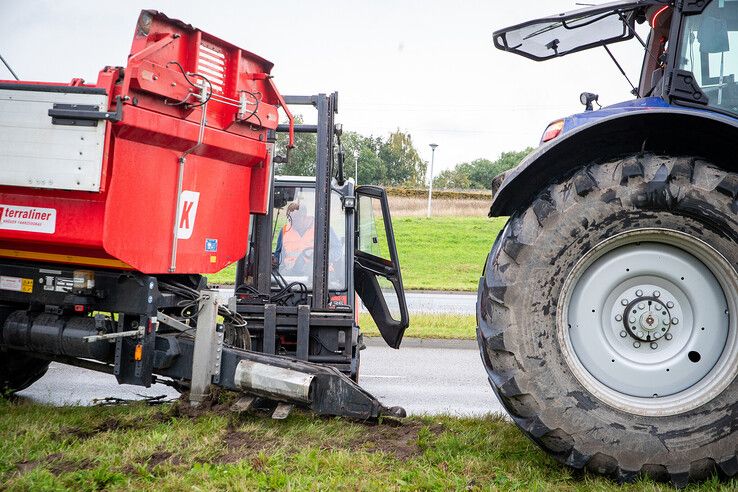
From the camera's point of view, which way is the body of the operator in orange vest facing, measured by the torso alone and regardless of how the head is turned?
toward the camera
